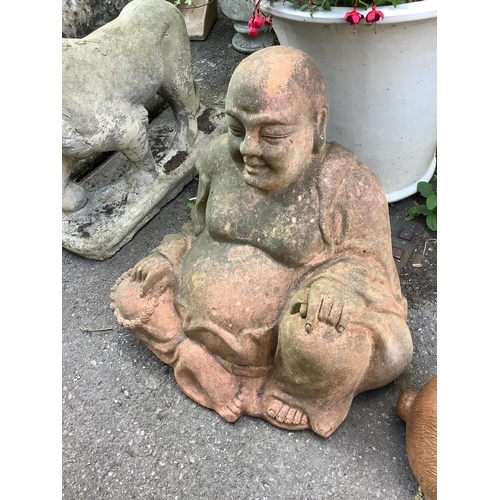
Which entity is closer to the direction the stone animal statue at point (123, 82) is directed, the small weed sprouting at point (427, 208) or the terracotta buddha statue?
the terracotta buddha statue

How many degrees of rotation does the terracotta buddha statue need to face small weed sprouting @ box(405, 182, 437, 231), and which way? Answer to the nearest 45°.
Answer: approximately 180°

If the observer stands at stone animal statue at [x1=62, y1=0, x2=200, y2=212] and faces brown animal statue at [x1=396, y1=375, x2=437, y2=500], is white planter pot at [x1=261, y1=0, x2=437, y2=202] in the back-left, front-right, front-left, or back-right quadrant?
front-left

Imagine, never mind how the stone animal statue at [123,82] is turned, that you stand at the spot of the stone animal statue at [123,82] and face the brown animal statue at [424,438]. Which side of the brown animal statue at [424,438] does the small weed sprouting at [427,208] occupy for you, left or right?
left

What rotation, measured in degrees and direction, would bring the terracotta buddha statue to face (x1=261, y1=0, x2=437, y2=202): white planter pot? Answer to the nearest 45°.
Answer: approximately 180°

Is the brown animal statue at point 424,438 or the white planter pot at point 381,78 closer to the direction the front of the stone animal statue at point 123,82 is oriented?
the brown animal statue

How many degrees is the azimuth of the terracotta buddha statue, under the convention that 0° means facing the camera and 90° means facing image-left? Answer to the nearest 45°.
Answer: approximately 45°

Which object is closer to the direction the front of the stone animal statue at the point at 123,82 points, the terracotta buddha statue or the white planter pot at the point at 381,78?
the terracotta buddha statue
